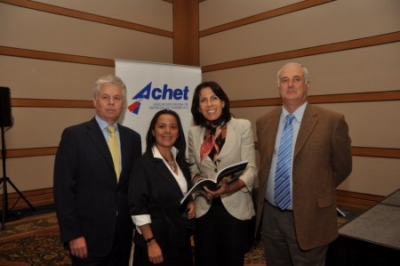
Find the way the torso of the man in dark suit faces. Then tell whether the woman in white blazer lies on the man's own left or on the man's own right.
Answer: on the man's own left

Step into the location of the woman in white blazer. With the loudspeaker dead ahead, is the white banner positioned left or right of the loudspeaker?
right

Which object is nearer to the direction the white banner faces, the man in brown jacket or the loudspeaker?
the man in brown jacket

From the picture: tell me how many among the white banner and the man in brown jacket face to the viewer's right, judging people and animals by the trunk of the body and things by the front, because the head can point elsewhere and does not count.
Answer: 0

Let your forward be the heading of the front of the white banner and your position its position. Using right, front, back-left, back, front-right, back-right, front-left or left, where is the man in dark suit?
front

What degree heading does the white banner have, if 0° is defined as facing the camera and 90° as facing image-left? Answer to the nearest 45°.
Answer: approximately 0°

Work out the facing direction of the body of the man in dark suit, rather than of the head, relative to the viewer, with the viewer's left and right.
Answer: facing the viewer and to the right of the viewer

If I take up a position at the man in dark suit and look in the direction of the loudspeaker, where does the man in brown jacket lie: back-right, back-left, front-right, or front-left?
back-right

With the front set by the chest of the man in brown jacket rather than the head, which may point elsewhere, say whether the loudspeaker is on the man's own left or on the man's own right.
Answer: on the man's own right

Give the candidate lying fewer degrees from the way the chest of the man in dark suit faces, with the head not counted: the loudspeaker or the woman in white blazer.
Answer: the woman in white blazer

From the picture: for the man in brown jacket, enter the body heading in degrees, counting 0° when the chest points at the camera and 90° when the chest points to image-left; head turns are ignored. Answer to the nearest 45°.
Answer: approximately 45°

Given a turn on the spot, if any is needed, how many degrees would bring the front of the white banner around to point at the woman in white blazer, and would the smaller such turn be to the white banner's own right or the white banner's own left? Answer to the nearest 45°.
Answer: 0° — it already faces them

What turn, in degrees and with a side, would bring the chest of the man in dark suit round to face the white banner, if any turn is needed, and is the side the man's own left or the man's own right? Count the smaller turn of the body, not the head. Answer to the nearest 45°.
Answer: approximately 135° to the man's own left

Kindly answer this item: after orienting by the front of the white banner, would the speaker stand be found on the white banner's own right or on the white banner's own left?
on the white banner's own right

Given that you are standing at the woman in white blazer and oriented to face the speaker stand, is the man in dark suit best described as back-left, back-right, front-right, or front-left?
front-left
